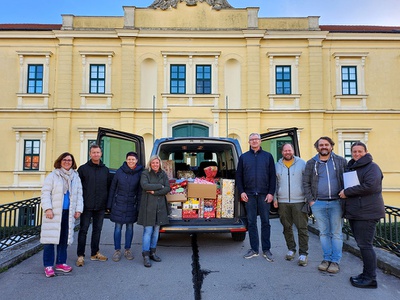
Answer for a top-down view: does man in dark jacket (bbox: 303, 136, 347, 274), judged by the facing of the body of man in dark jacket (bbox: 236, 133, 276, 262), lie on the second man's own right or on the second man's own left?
on the second man's own left

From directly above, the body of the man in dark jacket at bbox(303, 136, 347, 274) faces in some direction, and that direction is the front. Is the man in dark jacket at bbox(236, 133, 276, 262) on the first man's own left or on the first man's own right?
on the first man's own right

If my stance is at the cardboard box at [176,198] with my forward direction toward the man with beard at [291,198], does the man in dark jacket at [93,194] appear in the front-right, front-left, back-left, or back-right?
back-right

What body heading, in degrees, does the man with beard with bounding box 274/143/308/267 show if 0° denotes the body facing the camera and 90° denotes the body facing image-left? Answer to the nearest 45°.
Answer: approximately 0°

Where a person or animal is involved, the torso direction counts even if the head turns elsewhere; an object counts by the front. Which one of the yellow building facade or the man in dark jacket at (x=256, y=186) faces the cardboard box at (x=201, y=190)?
the yellow building facade
